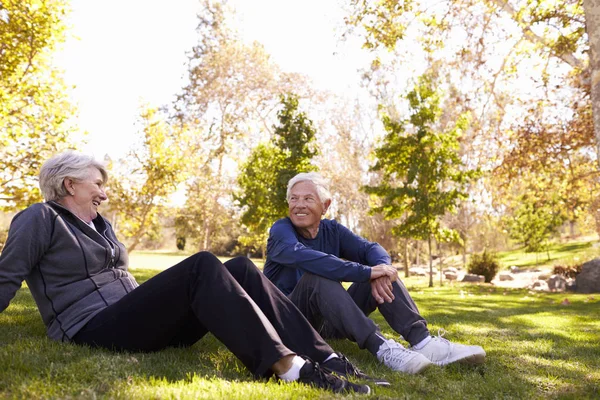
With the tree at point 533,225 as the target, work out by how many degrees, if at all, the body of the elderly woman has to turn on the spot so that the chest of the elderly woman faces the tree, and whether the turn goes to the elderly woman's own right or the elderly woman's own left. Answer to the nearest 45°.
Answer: approximately 45° to the elderly woman's own left

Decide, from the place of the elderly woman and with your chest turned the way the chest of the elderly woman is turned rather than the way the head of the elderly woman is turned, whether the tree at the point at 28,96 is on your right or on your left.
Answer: on your left

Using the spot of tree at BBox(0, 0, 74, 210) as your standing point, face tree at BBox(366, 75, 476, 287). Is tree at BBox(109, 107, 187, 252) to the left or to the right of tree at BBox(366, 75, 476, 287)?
left

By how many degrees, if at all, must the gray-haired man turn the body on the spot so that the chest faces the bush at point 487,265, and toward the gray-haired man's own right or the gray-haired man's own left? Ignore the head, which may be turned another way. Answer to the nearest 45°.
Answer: approximately 135° to the gray-haired man's own left

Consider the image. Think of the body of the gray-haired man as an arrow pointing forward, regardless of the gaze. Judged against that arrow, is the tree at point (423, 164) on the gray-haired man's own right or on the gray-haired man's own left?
on the gray-haired man's own left

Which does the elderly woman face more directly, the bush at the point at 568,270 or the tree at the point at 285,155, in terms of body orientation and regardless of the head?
the bush

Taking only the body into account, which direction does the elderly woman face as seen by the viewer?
to the viewer's right

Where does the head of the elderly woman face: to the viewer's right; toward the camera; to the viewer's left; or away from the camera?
to the viewer's right
